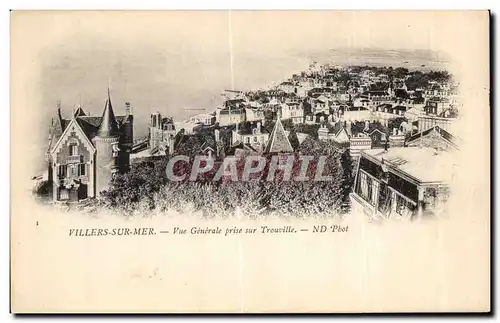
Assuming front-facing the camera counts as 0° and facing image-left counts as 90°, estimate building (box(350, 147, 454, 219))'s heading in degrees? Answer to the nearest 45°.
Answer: approximately 45°

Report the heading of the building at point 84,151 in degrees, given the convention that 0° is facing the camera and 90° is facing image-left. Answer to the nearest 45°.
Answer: approximately 0°
